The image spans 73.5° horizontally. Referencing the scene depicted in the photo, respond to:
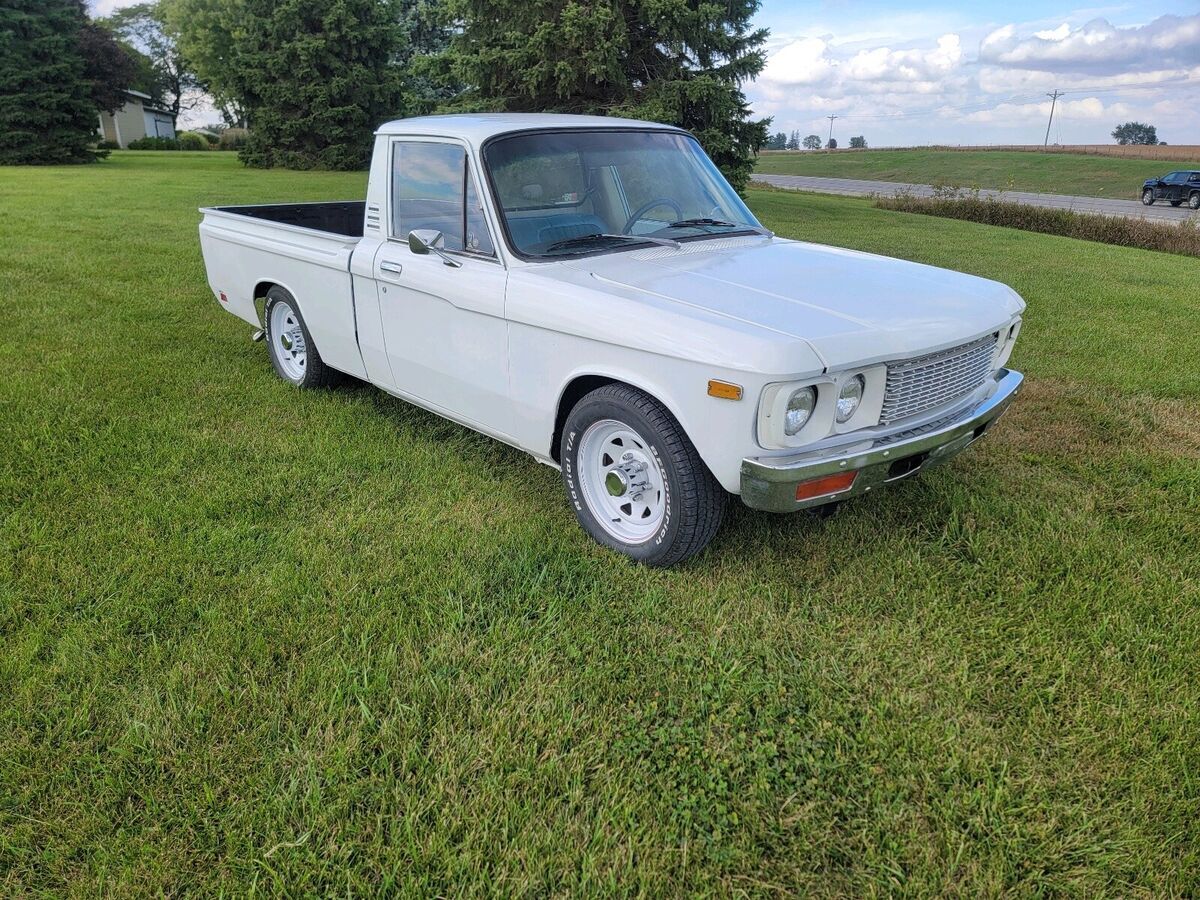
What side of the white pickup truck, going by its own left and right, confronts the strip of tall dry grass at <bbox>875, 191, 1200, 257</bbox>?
left

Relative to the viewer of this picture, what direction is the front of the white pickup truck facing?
facing the viewer and to the right of the viewer

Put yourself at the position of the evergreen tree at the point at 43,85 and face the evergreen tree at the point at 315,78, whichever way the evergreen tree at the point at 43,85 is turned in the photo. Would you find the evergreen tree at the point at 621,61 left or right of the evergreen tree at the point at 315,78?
right

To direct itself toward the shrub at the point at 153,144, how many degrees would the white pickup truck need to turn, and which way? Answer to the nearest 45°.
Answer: approximately 180°

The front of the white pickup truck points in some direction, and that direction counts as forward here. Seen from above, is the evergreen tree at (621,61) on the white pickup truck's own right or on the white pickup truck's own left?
on the white pickup truck's own left

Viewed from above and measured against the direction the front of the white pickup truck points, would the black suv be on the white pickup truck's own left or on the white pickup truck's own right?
on the white pickup truck's own left

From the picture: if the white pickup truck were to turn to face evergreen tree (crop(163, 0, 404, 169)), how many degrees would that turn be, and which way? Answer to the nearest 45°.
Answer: approximately 135° to its left

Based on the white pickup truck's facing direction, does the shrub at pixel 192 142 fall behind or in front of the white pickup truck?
behind

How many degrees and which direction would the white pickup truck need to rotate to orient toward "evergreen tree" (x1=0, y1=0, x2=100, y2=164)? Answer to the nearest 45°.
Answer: approximately 180°
